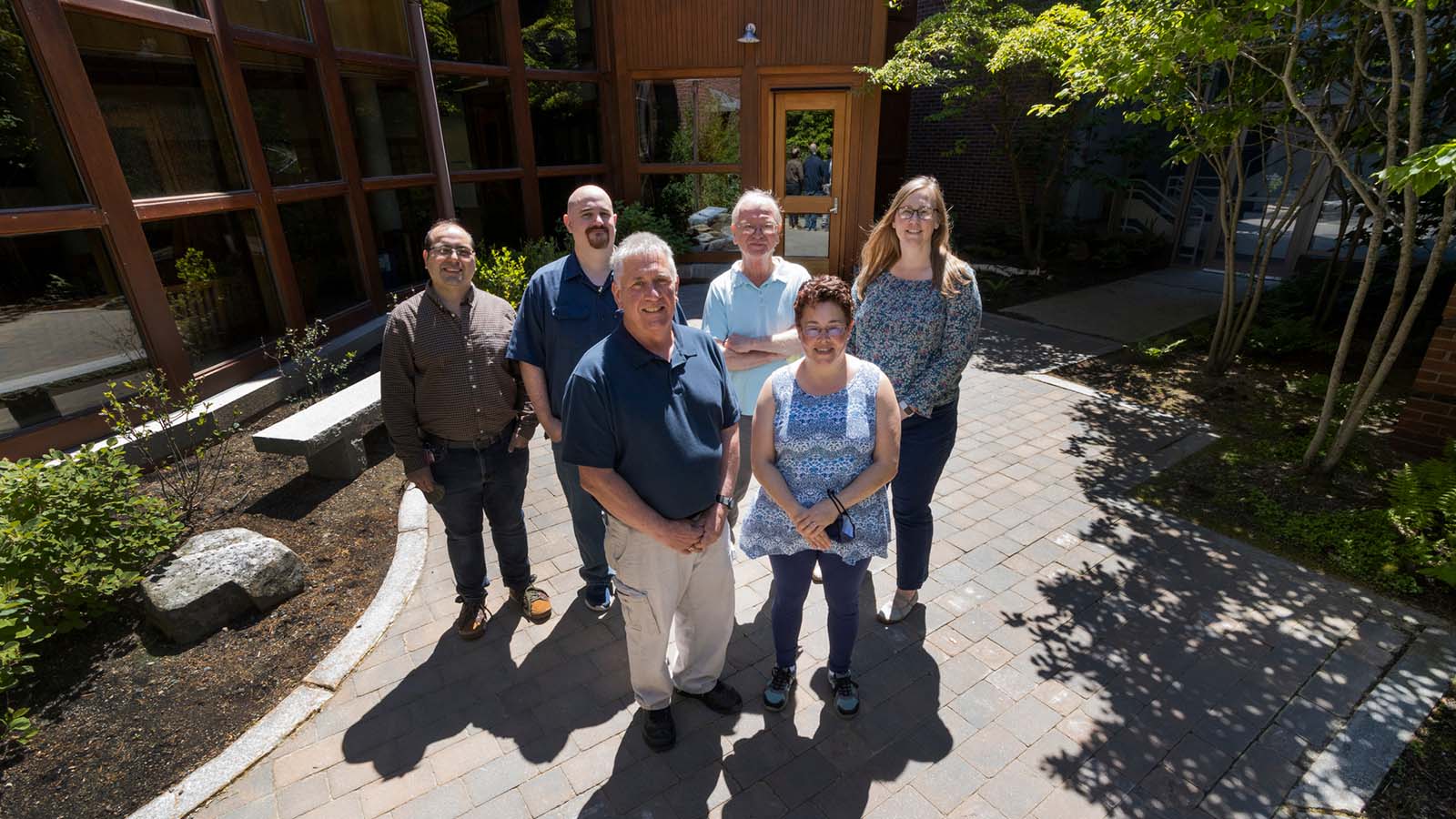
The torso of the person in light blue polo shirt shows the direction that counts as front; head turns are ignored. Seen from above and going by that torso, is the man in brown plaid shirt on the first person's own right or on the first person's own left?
on the first person's own right

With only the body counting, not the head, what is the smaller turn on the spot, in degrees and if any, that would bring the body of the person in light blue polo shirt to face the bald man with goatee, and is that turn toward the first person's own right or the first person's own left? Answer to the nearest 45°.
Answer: approximately 90° to the first person's own right

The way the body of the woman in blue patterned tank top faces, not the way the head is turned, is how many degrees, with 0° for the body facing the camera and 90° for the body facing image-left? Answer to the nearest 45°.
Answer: approximately 0°

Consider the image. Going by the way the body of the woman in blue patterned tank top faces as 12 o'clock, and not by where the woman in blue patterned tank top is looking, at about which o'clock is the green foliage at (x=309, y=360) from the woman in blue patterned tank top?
The green foliage is roughly at 4 o'clock from the woman in blue patterned tank top.

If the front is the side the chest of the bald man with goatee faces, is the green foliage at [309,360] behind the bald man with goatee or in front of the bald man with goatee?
behind

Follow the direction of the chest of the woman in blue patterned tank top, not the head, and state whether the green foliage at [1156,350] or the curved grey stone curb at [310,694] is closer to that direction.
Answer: the curved grey stone curb

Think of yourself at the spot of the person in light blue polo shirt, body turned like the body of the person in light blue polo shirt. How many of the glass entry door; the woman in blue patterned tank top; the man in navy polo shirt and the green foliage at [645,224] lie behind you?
2

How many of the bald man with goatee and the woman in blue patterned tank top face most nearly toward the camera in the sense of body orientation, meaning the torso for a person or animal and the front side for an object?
2
